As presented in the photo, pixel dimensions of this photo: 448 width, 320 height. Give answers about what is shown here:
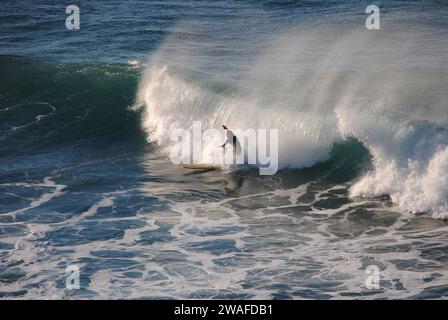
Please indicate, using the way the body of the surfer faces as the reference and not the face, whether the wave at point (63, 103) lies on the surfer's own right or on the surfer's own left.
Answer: on the surfer's own right

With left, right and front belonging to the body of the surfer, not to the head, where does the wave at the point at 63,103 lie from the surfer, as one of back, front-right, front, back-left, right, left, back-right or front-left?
front-right
